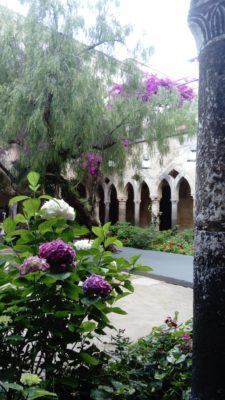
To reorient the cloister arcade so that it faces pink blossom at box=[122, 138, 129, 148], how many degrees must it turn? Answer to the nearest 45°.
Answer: approximately 45° to its left

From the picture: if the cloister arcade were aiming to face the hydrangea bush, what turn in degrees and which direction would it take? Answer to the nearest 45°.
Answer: approximately 45° to its left

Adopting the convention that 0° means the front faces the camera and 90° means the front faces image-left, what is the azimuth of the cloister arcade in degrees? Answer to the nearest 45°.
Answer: approximately 45°
